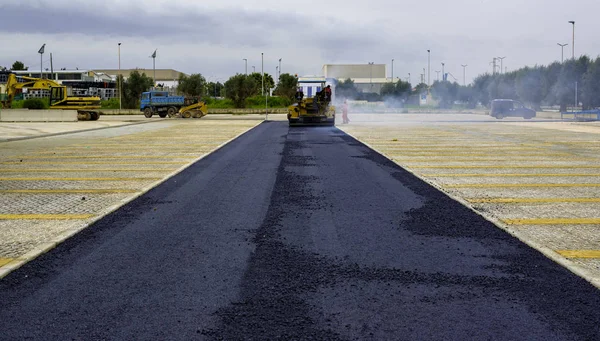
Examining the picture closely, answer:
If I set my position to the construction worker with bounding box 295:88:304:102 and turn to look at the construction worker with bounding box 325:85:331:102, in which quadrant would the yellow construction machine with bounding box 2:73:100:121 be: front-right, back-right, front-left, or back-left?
back-left

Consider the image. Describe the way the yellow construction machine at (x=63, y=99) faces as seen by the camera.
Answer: facing to the left of the viewer

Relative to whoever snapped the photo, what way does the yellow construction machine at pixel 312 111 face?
facing away from the viewer

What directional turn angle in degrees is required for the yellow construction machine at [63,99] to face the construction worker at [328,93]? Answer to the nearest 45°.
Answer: approximately 135° to its left
